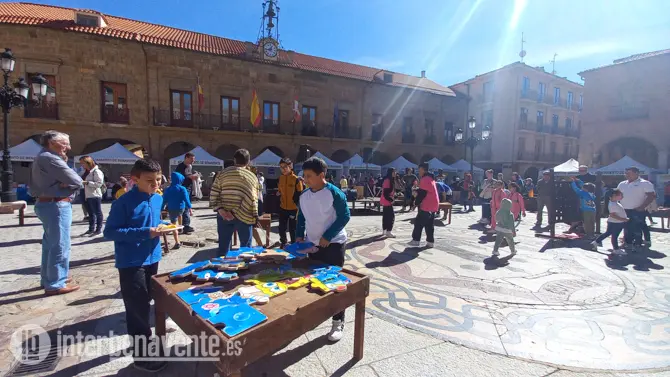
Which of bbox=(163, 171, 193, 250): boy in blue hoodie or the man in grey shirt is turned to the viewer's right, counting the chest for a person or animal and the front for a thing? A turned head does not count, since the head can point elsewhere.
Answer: the man in grey shirt

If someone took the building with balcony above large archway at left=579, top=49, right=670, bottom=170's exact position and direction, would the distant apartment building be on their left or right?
on their right

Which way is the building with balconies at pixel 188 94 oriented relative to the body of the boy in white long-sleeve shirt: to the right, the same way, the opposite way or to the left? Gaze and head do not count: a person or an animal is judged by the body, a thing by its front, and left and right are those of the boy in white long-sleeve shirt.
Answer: to the left

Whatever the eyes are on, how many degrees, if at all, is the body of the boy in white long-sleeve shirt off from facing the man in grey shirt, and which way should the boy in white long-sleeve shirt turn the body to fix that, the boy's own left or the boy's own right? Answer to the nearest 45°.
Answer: approximately 45° to the boy's own right

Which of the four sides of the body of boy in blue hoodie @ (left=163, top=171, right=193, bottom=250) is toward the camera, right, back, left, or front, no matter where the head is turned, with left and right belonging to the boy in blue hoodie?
back

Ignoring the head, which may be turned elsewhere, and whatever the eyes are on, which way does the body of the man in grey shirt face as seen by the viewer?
to the viewer's right

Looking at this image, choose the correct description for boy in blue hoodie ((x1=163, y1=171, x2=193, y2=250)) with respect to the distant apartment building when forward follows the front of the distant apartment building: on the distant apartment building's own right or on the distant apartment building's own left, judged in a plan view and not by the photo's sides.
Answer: on the distant apartment building's own right

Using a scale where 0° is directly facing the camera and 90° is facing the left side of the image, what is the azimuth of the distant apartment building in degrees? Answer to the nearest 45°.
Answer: approximately 315°

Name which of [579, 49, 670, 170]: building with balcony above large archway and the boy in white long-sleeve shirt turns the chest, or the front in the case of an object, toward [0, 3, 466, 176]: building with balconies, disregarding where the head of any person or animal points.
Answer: [579, 49, 670, 170]: building with balcony above large archway

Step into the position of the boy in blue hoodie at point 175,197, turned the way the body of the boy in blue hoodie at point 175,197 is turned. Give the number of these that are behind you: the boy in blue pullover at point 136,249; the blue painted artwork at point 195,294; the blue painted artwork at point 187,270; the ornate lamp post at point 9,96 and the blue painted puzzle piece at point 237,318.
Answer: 4
